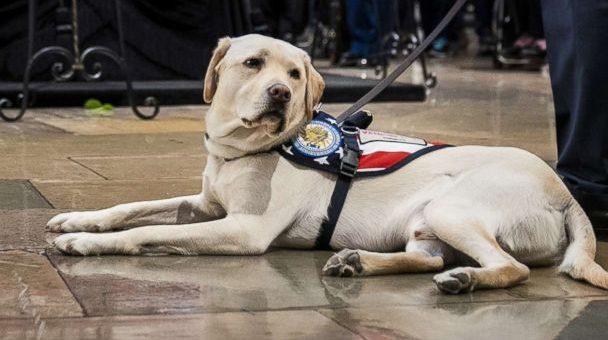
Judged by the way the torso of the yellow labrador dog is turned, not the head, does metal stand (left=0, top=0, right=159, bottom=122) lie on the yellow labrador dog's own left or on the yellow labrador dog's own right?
on the yellow labrador dog's own right

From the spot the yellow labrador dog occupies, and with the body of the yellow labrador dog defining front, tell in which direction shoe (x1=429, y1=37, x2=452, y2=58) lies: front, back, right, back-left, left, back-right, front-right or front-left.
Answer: right

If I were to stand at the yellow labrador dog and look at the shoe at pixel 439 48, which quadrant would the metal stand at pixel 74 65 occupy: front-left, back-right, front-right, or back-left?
front-left

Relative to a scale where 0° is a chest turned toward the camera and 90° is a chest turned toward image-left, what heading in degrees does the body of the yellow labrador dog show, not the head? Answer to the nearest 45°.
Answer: approximately 90°

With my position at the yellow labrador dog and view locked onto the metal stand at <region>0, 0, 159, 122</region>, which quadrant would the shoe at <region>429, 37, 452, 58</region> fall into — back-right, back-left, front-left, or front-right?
front-right
